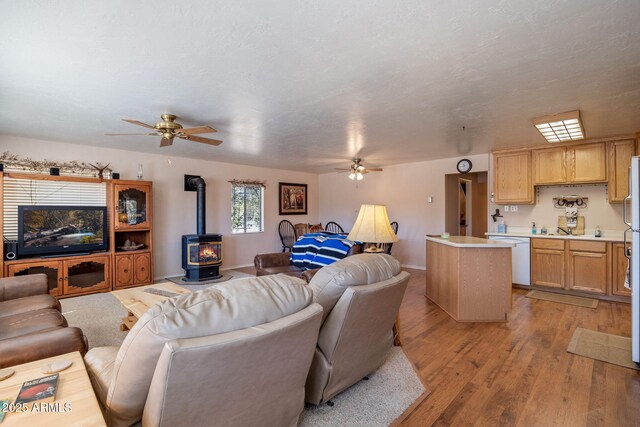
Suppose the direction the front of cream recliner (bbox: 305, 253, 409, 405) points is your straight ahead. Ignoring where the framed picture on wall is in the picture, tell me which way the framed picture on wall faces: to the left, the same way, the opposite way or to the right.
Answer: the opposite way

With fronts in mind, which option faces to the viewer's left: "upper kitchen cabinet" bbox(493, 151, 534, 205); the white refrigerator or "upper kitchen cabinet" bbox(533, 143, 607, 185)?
the white refrigerator

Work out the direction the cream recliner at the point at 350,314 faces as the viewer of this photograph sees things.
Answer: facing away from the viewer and to the left of the viewer

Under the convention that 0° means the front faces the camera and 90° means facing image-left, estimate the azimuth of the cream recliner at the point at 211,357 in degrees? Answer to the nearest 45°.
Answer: approximately 135°

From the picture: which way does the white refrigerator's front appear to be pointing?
to the viewer's left

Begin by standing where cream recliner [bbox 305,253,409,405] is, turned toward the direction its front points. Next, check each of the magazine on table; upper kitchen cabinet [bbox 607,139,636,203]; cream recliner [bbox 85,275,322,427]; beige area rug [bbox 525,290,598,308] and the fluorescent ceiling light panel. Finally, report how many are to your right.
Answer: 3

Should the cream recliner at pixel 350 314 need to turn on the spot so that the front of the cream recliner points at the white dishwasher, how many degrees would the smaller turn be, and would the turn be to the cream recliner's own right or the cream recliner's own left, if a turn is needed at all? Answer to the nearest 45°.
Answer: approximately 90° to the cream recliner's own right
